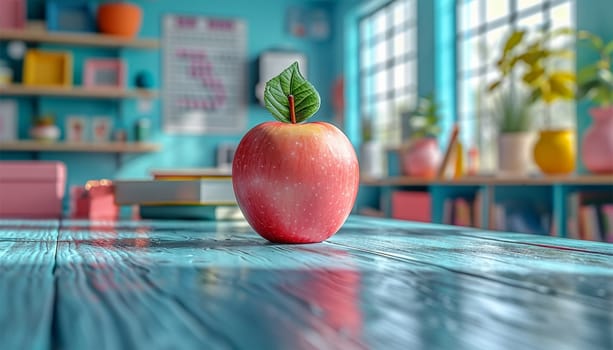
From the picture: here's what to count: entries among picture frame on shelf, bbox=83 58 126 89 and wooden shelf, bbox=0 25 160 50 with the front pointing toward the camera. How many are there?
2

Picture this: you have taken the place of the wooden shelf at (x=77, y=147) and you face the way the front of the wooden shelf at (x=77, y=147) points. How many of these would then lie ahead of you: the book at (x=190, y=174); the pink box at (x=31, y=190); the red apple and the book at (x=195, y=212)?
4

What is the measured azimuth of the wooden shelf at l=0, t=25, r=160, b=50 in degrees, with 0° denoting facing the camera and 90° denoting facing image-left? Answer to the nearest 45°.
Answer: approximately 0°
